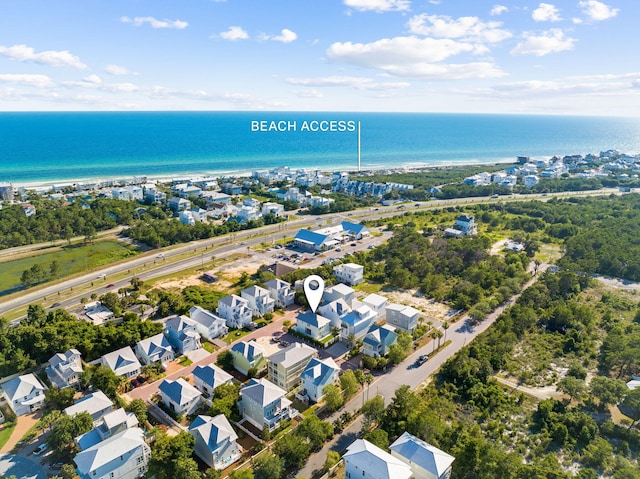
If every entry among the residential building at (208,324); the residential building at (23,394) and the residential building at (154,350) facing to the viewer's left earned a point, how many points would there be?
0

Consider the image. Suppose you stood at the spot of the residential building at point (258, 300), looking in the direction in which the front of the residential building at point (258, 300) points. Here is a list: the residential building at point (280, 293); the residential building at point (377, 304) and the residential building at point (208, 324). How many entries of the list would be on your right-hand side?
1

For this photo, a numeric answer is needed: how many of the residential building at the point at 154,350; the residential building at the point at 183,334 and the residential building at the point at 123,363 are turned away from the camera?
0

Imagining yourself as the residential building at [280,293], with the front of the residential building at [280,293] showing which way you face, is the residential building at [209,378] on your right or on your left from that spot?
on your right

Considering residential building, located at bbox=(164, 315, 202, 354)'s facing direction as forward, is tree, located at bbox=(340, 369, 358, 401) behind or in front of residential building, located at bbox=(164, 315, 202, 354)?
in front

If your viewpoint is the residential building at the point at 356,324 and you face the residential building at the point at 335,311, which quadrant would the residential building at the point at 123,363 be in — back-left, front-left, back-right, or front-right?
front-left

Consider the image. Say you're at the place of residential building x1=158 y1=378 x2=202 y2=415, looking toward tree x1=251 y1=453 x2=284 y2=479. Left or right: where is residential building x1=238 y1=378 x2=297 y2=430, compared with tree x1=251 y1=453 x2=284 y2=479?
left

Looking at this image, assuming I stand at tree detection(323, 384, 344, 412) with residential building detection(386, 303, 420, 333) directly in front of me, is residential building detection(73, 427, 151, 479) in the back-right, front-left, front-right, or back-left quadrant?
back-left

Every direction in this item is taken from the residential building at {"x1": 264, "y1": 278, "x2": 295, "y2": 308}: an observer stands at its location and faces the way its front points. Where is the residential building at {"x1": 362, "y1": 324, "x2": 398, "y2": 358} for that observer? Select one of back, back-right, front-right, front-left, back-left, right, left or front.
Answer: front

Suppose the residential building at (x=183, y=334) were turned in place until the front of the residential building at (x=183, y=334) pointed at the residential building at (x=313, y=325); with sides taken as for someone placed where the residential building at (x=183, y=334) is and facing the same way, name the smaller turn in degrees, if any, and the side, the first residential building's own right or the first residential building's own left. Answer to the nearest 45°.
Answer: approximately 45° to the first residential building's own left

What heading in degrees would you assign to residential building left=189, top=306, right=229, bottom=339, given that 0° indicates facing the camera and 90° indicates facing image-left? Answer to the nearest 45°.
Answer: approximately 315°

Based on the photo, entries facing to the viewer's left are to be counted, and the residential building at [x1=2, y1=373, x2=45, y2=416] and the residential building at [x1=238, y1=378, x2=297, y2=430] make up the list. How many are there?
0

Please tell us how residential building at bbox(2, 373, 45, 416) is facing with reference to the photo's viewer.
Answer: facing the viewer and to the right of the viewer

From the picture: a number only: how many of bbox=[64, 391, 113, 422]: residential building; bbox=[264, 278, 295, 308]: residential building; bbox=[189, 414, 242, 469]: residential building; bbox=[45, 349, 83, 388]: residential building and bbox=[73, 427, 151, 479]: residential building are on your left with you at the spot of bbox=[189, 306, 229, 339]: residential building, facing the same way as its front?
1

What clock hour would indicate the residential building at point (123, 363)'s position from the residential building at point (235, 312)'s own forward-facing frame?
the residential building at point (123, 363) is roughly at 3 o'clock from the residential building at point (235, 312).
